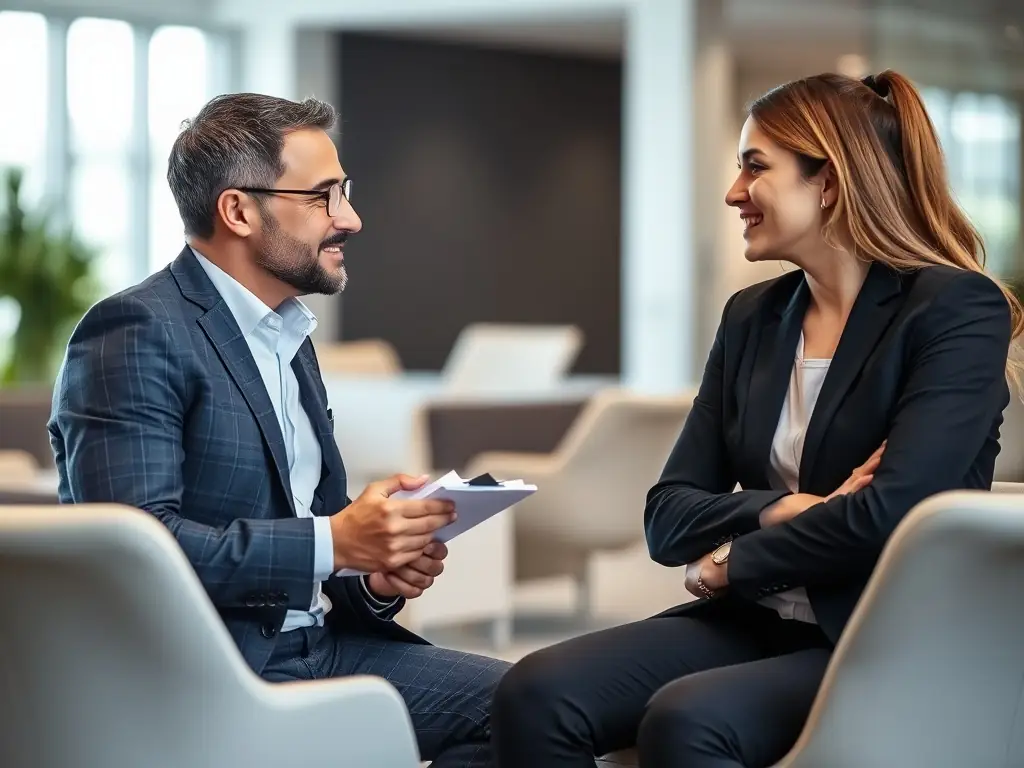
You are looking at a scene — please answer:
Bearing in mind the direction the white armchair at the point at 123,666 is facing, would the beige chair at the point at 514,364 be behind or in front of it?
in front

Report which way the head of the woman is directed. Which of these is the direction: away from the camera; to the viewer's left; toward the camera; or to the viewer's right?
to the viewer's left

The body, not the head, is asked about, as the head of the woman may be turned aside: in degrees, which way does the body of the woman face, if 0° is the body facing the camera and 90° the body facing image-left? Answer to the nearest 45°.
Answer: approximately 45°

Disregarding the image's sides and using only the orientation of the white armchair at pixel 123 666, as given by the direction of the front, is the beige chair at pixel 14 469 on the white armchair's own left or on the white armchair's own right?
on the white armchair's own left

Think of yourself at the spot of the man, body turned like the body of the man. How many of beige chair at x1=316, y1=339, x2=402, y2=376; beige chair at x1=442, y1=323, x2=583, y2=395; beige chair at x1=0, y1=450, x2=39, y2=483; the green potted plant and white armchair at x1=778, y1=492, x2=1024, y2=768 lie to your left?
4

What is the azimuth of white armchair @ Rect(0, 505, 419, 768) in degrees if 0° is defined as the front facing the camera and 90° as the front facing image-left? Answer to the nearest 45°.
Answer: approximately 225°

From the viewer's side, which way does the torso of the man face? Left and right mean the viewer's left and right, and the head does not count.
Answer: facing to the right of the viewer

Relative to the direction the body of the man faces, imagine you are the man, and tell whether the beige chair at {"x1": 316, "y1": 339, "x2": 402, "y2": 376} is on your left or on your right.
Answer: on your left

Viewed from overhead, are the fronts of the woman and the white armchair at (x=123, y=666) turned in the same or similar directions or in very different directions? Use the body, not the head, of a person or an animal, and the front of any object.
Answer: very different directions

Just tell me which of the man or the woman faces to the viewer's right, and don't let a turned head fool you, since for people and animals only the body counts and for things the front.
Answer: the man

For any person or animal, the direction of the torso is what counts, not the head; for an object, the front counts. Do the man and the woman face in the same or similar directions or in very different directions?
very different directions

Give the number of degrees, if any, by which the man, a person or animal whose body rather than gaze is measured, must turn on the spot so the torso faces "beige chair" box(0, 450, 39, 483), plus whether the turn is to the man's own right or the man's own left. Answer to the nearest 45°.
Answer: approximately 90° to the man's own left

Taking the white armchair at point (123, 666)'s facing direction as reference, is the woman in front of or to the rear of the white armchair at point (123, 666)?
in front

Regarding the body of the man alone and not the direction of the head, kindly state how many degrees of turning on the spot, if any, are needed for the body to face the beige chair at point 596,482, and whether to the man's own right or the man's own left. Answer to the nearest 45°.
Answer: approximately 90° to the man's own left

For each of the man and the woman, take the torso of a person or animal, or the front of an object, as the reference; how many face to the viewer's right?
1
